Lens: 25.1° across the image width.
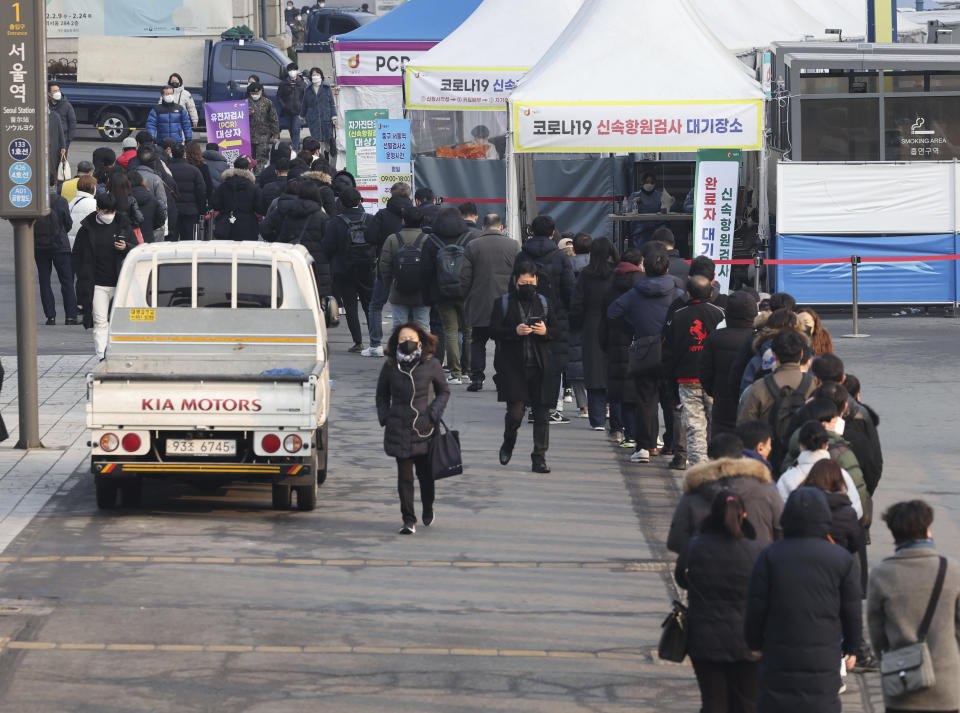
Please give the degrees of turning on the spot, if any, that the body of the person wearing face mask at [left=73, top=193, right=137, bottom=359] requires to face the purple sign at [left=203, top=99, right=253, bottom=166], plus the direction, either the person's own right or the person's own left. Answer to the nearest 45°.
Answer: approximately 180°

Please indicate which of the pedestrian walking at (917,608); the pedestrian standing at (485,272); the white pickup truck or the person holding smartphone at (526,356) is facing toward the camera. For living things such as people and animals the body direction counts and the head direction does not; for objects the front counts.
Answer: the person holding smartphone

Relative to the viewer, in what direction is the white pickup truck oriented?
away from the camera

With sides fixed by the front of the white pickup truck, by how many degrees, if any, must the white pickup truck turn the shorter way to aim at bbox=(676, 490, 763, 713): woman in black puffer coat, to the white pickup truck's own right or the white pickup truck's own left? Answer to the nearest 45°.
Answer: approximately 180°

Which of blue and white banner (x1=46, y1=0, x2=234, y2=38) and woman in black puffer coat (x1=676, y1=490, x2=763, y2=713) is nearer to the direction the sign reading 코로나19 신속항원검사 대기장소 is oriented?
the woman in black puffer coat

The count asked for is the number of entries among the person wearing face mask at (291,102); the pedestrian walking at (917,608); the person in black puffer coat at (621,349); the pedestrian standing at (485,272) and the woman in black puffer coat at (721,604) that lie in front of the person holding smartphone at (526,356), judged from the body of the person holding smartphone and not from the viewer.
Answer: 2

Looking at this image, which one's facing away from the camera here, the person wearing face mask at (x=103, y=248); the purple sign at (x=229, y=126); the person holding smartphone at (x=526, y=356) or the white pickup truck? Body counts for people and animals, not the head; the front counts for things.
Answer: the white pickup truck

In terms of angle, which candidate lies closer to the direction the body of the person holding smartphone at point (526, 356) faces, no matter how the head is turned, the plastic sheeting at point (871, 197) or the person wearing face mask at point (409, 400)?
the person wearing face mask

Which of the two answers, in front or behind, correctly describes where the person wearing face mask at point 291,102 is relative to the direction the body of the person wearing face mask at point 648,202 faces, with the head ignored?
behind

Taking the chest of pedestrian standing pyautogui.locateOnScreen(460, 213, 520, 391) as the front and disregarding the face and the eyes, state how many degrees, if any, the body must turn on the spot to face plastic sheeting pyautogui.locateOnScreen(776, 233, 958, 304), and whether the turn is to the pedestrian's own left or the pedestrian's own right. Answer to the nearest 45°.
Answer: approximately 45° to the pedestrian's own right

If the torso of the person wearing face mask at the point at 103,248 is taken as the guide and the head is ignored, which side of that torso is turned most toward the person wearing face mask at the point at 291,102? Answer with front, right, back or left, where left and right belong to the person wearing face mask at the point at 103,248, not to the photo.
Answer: back
